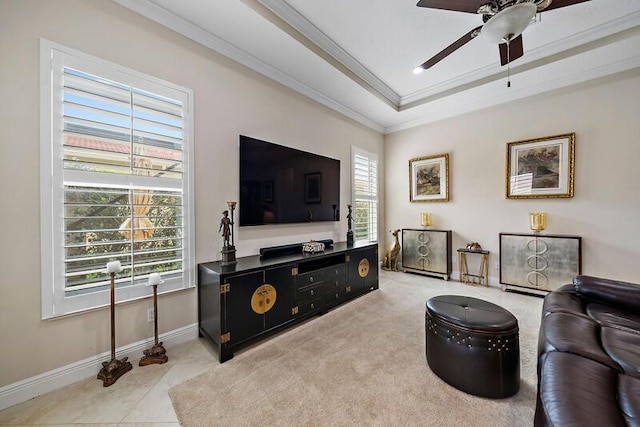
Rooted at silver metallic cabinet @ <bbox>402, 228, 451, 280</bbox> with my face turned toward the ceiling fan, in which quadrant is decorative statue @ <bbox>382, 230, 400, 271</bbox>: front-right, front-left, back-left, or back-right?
back-right

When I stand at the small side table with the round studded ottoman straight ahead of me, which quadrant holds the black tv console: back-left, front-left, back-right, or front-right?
front-right

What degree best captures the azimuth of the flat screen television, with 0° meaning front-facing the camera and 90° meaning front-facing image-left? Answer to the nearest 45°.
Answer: approximately 315°

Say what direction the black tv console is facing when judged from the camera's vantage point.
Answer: facing the viewer and to the right of the viewer

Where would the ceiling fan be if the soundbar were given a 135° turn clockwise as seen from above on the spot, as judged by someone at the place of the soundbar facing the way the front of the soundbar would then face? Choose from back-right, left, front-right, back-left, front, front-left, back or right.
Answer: back-left

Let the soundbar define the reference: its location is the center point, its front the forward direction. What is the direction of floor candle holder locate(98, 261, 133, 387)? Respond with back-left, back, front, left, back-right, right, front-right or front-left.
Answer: right

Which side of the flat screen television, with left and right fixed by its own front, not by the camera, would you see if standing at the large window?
right

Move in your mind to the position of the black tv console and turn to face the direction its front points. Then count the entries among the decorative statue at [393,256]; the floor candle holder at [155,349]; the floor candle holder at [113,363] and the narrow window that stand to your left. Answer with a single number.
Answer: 2

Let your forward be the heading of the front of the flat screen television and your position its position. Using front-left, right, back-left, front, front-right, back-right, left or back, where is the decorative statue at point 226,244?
right

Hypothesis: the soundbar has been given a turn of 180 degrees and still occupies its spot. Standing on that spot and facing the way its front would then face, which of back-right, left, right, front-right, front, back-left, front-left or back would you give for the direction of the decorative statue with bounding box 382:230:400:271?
right

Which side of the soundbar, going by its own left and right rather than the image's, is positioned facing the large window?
right

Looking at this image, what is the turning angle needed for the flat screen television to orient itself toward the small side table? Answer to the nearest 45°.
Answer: approximately 45° to its left

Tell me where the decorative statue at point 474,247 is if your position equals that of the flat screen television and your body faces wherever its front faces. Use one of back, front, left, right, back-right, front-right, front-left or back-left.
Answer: front-left
